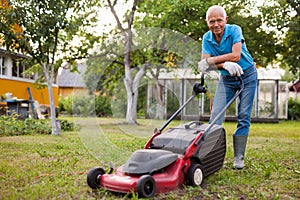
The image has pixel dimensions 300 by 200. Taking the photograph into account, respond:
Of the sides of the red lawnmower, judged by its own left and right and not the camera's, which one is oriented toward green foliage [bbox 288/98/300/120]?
back

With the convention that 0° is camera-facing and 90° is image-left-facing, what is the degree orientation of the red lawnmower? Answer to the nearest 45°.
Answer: approximately 45°

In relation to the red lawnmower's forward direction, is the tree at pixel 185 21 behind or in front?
behind

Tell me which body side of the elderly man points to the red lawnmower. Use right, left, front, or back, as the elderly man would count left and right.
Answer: front

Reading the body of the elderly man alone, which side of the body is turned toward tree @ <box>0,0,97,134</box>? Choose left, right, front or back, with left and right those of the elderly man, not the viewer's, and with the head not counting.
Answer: right

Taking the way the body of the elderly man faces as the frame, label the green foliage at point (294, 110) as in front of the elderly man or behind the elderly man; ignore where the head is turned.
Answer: behind

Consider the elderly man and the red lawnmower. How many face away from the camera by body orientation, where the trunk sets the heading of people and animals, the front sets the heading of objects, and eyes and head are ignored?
0

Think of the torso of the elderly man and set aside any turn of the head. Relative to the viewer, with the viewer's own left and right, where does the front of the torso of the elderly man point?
facing the viewer and to the left of the viewer

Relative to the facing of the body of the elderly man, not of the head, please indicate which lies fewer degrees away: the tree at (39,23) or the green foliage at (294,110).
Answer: the tree

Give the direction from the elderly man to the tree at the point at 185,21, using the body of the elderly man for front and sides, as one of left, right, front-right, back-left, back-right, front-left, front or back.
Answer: back-right
